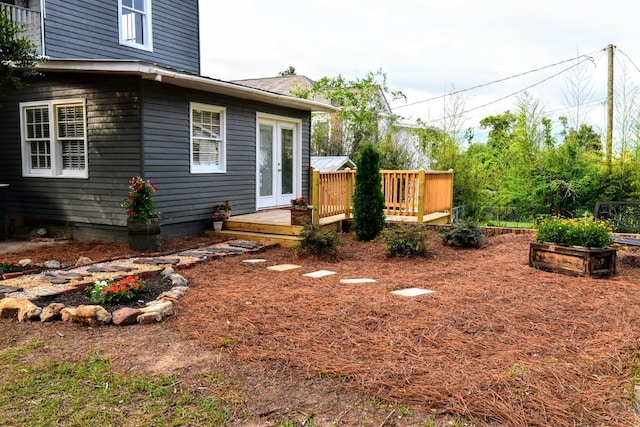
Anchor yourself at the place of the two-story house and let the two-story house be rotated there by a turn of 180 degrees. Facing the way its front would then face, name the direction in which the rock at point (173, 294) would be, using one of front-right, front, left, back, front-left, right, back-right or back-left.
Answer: back-left

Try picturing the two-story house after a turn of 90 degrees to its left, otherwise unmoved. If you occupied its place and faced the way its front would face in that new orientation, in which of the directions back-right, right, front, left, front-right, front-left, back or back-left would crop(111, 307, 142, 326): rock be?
back-right

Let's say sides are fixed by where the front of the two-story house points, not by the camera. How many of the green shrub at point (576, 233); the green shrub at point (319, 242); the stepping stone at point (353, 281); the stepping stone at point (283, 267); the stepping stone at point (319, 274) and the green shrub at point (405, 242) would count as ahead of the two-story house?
6

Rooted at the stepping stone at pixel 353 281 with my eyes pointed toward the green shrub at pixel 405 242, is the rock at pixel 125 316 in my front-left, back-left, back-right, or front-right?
back-left

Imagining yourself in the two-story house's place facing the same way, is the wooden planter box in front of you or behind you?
in front

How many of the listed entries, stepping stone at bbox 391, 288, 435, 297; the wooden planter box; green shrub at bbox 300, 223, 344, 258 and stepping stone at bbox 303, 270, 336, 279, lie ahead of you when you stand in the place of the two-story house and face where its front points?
4

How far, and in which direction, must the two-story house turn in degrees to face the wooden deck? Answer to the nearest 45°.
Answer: approximately 45° to its left

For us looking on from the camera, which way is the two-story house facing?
facing the viewer and to the right of the viewer

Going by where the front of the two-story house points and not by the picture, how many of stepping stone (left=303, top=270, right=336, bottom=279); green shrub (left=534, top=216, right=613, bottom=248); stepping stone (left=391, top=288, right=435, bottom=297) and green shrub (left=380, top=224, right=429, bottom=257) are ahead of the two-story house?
4

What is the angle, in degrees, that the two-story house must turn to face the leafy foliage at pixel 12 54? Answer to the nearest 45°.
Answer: approximately 90° to its right

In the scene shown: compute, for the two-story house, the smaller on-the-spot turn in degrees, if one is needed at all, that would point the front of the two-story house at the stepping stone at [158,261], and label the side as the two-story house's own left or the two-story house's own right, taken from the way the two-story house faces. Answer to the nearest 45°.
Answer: approximately 45° to the two-story house's own right

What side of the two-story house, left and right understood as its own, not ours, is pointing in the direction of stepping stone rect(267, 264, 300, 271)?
front

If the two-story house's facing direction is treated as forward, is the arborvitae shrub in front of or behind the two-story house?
in front
